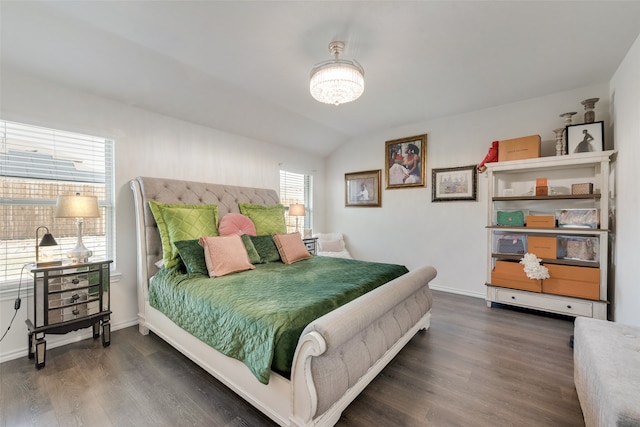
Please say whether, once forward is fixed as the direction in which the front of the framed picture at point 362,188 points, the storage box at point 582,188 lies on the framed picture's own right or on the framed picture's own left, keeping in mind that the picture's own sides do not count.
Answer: on the framed picture's own left

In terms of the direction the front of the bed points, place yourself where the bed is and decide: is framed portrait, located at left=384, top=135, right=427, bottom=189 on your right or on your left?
on your left

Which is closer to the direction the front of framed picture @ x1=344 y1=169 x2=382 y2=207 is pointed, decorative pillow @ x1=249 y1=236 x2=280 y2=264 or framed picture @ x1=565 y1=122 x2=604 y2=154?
the decorative pillow

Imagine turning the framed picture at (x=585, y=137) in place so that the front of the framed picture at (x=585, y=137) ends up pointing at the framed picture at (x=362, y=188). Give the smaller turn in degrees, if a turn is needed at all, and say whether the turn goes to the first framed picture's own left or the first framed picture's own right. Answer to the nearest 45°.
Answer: approximately 90° to the first framed picture's own right

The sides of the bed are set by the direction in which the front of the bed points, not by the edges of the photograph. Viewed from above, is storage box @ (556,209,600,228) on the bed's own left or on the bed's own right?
on the bed's own left

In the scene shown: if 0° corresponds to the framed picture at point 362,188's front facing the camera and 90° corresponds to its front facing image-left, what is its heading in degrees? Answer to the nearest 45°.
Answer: approximately 45°

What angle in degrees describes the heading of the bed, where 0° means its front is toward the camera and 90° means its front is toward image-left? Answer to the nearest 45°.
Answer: approximately 315°

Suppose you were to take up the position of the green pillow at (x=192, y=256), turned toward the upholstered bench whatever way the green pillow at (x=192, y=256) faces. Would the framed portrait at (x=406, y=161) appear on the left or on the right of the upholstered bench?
left

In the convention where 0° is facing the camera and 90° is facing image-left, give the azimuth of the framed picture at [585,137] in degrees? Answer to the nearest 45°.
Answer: approximately 0°

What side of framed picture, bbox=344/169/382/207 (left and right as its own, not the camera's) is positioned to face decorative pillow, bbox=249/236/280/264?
front

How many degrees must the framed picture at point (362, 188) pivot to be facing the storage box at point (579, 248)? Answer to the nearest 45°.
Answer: approximately 90° to its left

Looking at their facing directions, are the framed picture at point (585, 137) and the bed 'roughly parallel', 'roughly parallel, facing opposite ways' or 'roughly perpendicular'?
roughly perpendicular
